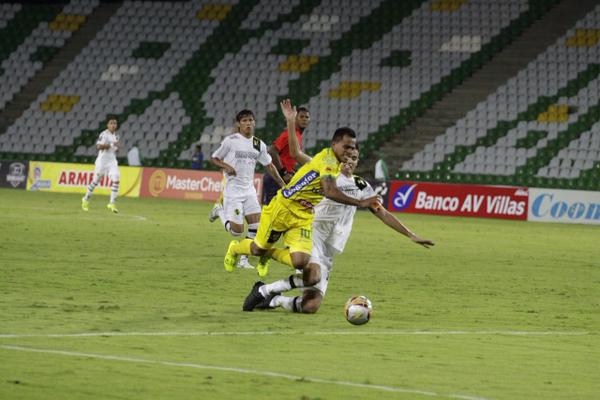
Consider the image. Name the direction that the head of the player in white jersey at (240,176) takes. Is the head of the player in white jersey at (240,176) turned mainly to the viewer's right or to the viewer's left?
to the viewer's right

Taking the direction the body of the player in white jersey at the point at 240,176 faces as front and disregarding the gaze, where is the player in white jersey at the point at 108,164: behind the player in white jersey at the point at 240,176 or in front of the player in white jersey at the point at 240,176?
behind

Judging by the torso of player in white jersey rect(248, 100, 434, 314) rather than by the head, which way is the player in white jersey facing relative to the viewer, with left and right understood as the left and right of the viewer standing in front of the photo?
facing the viewer and to the right of the viewer

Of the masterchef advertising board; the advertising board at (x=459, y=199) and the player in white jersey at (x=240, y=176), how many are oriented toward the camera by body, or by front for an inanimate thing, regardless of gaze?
3

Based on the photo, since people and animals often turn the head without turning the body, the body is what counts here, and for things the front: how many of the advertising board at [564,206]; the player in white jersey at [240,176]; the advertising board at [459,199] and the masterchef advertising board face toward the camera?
4

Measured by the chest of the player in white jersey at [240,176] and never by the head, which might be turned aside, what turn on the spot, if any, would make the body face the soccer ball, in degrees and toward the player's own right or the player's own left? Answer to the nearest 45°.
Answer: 0° — they already face it

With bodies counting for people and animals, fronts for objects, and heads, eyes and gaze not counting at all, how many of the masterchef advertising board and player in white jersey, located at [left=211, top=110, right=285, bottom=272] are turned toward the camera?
2

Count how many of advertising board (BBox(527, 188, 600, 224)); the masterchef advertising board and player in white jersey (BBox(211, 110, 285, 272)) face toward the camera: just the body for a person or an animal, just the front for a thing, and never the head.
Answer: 3

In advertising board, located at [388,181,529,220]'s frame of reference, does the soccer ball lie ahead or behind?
ahead

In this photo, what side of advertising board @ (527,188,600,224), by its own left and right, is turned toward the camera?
front

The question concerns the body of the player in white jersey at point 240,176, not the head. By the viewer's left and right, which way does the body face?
facing the viewer

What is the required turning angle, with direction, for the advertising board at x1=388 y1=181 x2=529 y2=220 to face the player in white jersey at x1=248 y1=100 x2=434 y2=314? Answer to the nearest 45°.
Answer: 0° — it already faces them

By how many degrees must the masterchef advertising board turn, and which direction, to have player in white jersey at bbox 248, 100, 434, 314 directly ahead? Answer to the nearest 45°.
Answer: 0° — it already faces them

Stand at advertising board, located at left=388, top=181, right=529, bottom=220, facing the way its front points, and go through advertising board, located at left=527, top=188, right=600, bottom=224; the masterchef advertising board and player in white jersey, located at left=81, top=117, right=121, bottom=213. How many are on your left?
1

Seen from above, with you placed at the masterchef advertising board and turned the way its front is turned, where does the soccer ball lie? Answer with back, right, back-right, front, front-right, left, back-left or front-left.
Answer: front

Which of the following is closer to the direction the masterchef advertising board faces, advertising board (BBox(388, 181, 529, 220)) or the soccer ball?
the soccer ball

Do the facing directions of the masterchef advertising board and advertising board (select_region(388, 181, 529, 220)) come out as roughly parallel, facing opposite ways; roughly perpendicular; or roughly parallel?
roughly parallel
